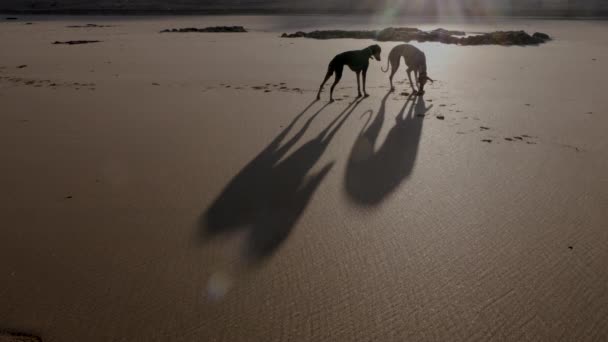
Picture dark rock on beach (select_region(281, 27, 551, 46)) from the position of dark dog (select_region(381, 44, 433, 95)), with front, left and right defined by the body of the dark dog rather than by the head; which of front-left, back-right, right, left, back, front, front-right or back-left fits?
back-left

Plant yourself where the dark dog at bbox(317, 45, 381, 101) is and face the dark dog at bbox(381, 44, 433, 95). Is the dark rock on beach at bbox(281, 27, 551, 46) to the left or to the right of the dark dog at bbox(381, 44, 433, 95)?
left

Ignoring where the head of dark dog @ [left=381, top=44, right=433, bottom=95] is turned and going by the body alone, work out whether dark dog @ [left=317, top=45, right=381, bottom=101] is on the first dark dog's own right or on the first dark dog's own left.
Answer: on the first dark dog's own right

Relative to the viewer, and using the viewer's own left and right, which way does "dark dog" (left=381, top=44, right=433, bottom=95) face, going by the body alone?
facing the viewer and to the right of the viewer
